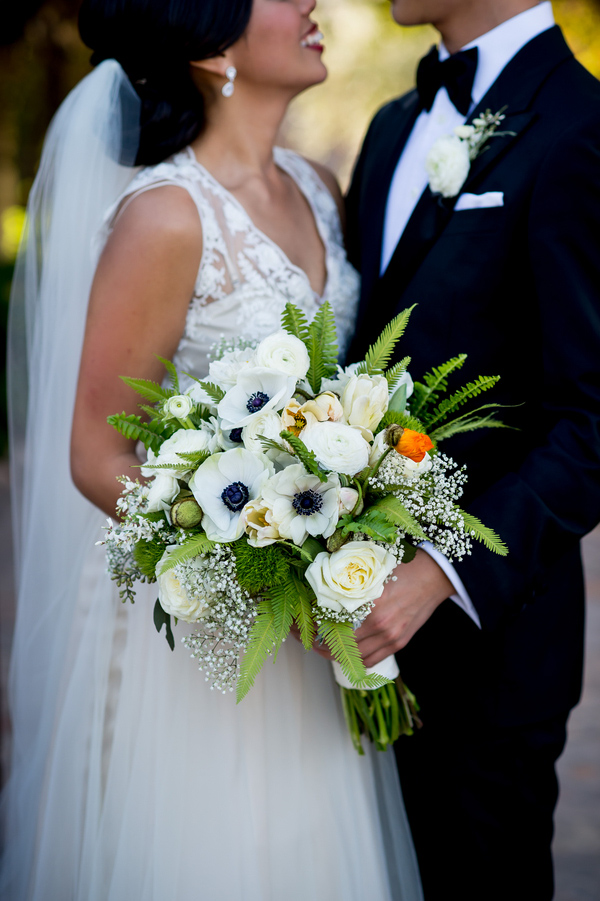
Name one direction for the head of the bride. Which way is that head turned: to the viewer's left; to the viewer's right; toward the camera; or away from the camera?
to the viewer's right

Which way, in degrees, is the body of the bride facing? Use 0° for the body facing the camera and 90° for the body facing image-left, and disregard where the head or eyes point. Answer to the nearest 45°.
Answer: approximately 315°

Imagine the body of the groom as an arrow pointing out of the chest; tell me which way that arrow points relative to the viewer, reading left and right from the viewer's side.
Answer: facing the viewer and to the left of the viewer

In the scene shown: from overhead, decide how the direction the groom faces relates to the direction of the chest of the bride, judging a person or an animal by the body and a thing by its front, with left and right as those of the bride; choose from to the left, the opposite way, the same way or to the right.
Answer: to the right
